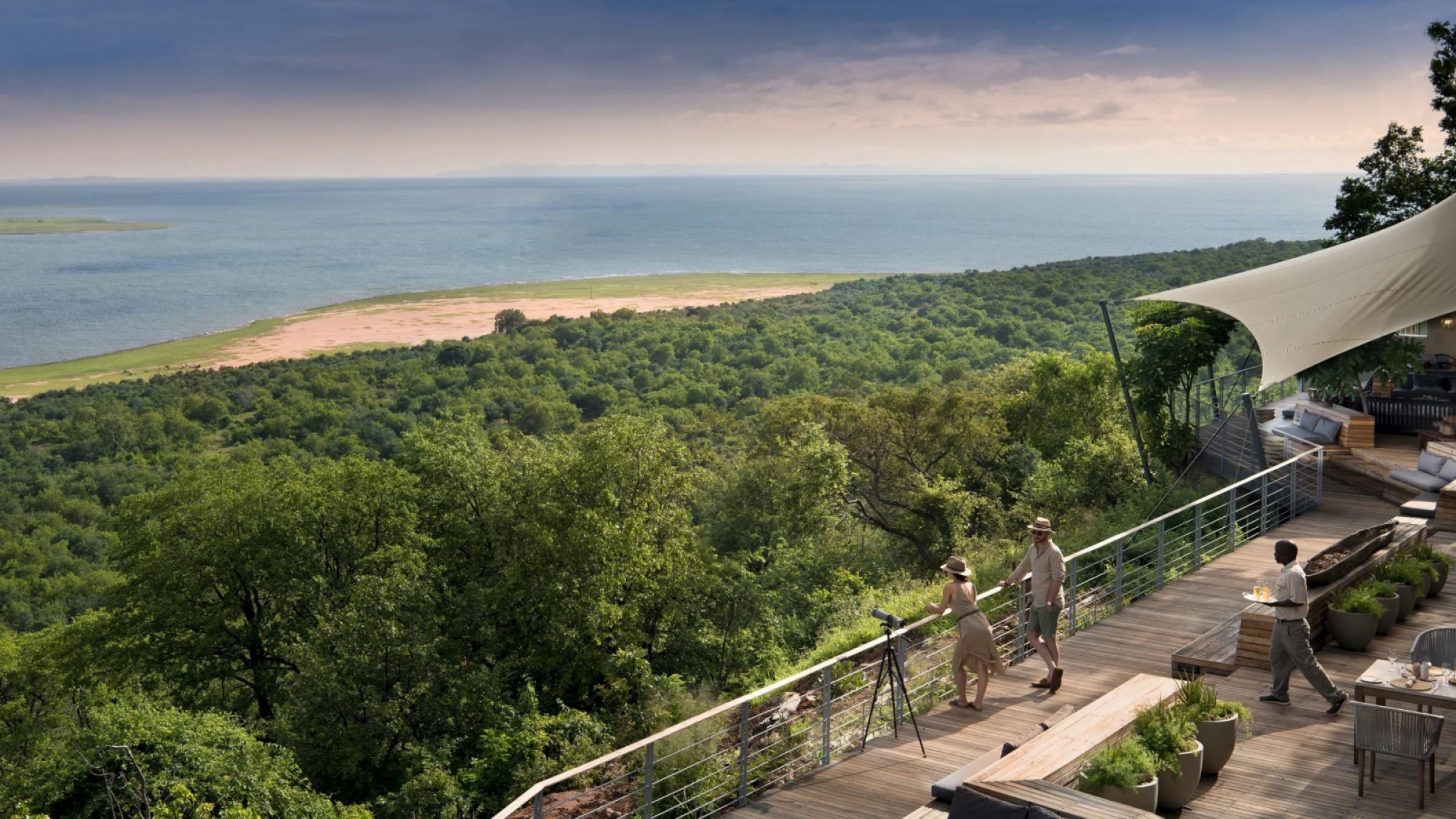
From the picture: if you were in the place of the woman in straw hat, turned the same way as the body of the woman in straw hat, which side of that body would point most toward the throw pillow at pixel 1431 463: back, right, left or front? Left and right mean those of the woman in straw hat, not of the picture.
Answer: right

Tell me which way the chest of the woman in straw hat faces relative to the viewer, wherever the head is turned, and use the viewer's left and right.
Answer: facing away from the viewer and to the left of the viewer

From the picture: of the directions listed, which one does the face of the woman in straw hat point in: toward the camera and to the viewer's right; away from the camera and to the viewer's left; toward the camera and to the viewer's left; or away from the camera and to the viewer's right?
away from the camera and to the viewer's left

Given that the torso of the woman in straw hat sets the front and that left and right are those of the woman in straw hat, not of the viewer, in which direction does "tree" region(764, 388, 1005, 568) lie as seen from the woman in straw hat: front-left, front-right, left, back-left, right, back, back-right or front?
front-right

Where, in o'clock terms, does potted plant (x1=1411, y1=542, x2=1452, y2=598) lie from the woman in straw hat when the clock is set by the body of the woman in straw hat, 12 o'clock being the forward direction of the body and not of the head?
The potted plant is roughly at 3 o'clock from the woman in straw hat.

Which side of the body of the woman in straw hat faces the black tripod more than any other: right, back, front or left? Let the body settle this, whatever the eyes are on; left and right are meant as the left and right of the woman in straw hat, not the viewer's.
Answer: left

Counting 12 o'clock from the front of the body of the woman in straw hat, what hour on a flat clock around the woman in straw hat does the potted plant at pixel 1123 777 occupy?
The potted plant is roughly at 7 o'clock from the woman in straw hat.

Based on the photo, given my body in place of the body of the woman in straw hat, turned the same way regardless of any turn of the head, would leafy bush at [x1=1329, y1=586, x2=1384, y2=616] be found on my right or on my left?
on my right

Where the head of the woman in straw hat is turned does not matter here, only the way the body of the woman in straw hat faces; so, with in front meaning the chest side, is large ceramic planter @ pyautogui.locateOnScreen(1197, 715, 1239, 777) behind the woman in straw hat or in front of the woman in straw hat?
behind

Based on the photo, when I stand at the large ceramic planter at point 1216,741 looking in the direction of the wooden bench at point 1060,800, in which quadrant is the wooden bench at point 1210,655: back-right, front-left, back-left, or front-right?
back-right

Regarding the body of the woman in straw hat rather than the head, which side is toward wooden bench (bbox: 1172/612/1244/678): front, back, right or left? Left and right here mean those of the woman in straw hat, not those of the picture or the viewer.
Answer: right

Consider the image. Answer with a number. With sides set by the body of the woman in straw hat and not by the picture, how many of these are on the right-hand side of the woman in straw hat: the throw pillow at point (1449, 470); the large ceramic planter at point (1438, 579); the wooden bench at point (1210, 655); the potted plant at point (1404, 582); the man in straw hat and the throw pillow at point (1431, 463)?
6

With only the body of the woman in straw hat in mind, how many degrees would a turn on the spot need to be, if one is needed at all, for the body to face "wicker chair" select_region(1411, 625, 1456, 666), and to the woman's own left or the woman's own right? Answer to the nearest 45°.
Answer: approximately 135° to the woman's own right

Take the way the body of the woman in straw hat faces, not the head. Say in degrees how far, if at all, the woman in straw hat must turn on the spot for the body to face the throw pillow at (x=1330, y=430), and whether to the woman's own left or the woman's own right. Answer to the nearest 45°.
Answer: approximately 90° to the woman's own right

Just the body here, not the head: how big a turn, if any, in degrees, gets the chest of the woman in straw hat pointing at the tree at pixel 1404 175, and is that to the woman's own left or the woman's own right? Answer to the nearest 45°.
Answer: approximately 90° to the woman's own right

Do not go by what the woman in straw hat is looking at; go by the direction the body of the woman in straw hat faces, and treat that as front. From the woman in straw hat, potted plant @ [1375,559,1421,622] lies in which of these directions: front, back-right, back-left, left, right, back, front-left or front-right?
right
